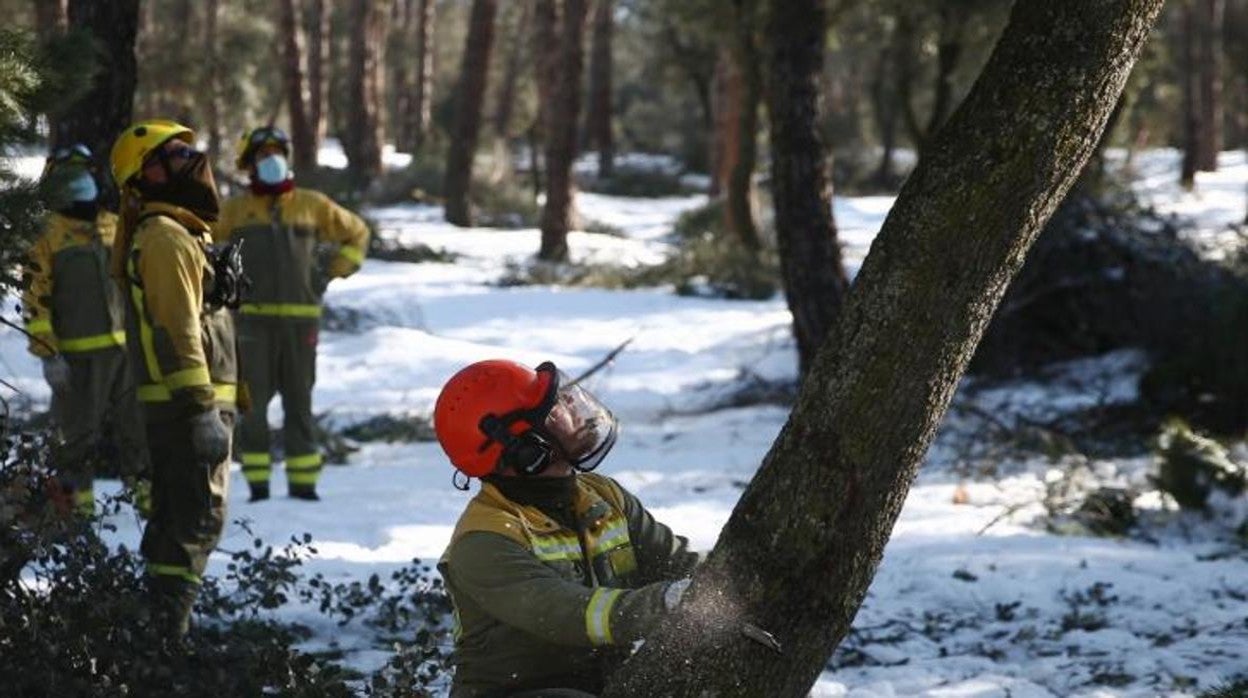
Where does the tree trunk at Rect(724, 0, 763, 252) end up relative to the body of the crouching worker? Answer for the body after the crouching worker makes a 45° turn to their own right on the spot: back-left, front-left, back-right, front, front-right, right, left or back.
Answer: back

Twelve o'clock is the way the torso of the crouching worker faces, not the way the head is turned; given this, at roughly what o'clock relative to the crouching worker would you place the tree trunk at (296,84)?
The tree trunk is roughly at 7 o'clock from the crouching worker.

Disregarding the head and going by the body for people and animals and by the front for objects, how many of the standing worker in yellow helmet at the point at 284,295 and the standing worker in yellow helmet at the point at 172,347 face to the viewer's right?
1

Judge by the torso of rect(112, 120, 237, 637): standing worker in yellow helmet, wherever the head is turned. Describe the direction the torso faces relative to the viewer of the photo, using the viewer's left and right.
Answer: facing to the right of the viewer

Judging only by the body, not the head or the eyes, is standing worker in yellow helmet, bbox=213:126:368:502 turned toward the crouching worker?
yes

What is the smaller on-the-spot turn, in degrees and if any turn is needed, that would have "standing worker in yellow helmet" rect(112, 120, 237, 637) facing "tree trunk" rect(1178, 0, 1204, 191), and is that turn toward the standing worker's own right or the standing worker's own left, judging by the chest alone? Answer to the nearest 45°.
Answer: approximately 45° to the standing worker's own left

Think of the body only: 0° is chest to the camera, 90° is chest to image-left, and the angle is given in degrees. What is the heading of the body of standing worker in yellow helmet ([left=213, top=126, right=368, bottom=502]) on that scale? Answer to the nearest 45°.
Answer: approximately 0°

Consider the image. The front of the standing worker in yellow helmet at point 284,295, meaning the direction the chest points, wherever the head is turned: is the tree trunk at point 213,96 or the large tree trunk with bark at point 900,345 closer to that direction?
the large tree trunk with bark

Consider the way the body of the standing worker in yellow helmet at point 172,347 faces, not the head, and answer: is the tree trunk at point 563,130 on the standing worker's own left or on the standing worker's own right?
on the standing worker's own left

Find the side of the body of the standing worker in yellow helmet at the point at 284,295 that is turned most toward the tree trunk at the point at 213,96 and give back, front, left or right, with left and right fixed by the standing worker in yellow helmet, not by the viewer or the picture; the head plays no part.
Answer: back

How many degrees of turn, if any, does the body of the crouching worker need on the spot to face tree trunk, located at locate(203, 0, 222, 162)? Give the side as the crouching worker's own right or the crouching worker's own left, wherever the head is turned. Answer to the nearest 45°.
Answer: approximately 135° to the crouching worker's own left

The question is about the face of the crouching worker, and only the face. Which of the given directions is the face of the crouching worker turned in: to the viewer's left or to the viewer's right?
to the viewer's right

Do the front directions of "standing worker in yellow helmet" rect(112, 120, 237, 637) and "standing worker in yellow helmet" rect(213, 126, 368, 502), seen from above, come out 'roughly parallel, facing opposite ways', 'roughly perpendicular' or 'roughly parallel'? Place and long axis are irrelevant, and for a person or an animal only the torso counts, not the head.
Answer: roughly perpendicular

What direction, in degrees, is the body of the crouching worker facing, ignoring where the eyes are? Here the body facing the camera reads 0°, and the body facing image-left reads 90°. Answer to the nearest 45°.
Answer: approximately 315°
